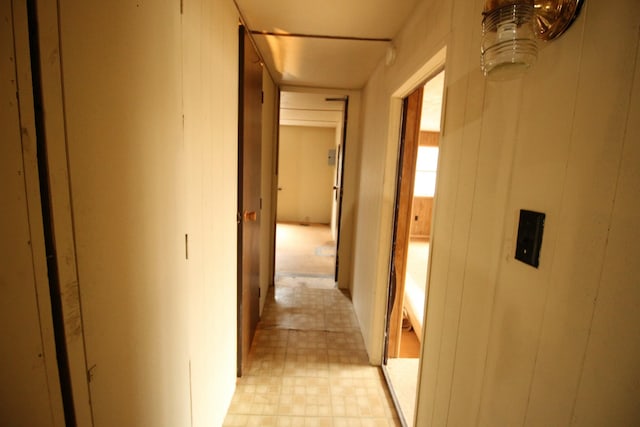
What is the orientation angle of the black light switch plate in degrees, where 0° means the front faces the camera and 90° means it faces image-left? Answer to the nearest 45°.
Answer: approximately 45°

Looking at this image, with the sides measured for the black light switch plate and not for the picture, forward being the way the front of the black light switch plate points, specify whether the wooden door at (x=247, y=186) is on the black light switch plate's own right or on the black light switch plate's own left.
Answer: on the black light switch plate's own right

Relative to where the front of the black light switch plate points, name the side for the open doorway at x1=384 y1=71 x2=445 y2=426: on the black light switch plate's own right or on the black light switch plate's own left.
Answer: on the black light switch plate's own right

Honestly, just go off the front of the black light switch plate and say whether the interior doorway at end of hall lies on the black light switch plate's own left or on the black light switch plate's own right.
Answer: on the black light switch plate's own right
